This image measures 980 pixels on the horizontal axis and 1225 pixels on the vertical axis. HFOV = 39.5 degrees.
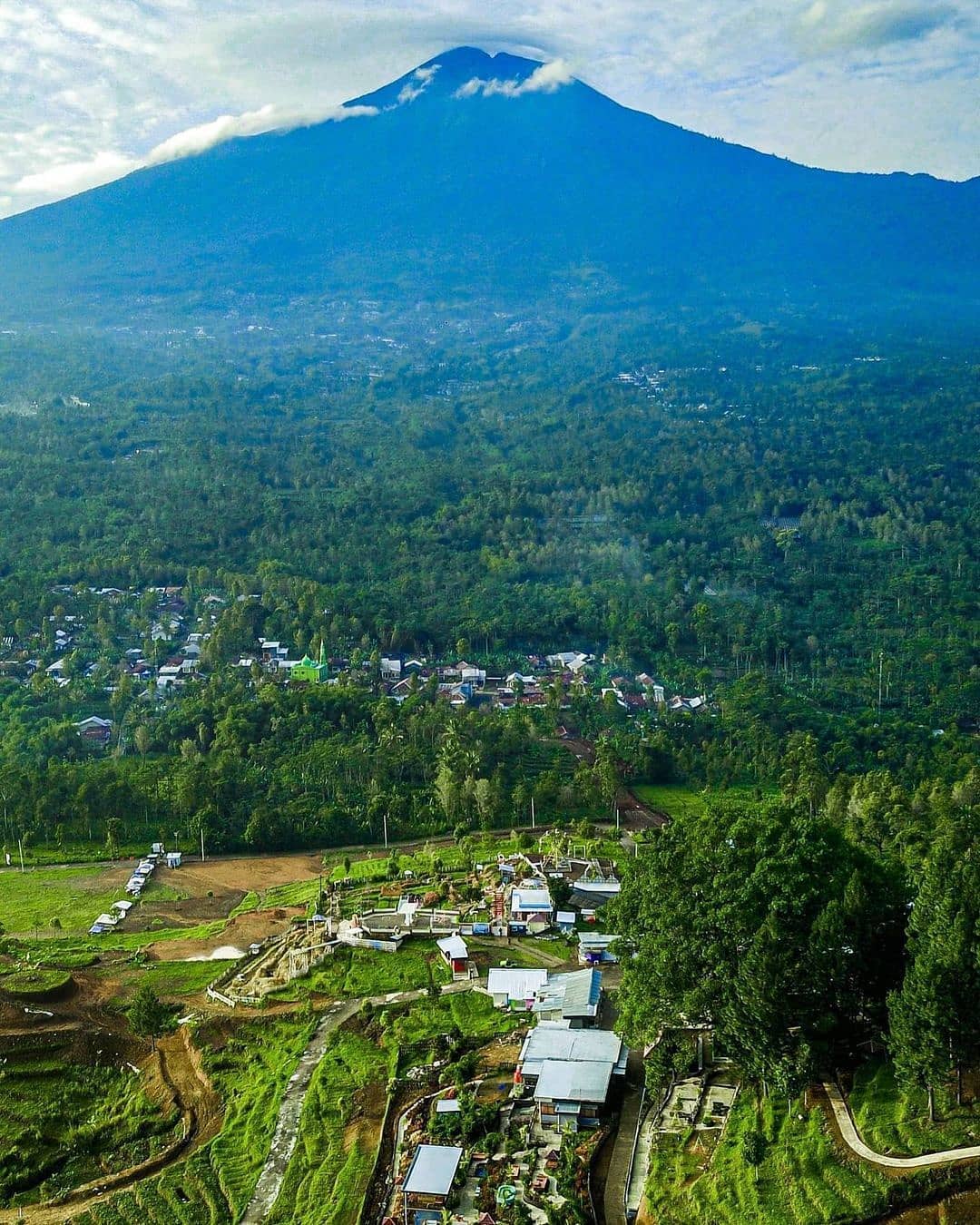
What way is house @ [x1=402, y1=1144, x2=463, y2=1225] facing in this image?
toward the camera

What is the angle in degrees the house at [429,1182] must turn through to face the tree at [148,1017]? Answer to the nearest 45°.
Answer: approximately 135° to its right

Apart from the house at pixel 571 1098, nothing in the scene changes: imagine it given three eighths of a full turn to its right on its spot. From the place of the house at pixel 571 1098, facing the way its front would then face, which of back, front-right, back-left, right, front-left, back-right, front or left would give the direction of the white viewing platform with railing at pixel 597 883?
front-right

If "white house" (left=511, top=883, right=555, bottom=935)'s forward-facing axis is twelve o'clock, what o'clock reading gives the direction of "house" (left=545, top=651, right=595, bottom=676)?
The house is roughly at 6 o'clock from the white house.

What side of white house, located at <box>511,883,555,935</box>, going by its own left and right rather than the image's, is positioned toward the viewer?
front

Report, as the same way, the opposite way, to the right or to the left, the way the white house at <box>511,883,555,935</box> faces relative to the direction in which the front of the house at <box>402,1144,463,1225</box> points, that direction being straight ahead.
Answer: the same way

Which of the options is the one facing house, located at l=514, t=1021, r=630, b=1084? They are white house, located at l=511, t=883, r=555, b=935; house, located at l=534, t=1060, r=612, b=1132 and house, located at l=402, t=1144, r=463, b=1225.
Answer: the white house

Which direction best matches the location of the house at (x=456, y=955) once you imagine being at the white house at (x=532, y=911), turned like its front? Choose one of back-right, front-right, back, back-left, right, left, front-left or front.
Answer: front-right

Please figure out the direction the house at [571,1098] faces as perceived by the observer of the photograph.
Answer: facing the viewer

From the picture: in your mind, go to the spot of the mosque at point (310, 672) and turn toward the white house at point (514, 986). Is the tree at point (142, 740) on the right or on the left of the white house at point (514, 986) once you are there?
right

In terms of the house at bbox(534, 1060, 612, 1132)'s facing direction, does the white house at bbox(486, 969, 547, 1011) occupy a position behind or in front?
behind

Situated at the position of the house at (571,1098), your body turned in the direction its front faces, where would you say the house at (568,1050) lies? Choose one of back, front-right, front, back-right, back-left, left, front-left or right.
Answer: back

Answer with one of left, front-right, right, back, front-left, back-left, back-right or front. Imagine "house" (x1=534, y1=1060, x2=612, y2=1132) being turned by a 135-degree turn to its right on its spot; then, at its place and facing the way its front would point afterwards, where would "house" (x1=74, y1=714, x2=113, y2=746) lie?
front

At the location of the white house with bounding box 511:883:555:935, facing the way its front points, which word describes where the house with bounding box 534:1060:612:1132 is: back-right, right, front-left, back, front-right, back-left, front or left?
front

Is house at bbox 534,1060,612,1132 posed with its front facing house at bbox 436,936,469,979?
no

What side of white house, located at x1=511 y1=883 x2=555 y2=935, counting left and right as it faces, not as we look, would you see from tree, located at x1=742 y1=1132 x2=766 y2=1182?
front

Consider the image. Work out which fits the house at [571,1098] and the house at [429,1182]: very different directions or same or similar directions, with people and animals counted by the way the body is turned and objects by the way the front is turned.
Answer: same or similar directions

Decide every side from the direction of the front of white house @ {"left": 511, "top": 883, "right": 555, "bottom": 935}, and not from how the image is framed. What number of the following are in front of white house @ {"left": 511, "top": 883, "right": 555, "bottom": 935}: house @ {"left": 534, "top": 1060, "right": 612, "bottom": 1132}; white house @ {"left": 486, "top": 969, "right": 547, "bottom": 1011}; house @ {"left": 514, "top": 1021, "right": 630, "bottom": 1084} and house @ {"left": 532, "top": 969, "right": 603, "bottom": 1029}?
4
